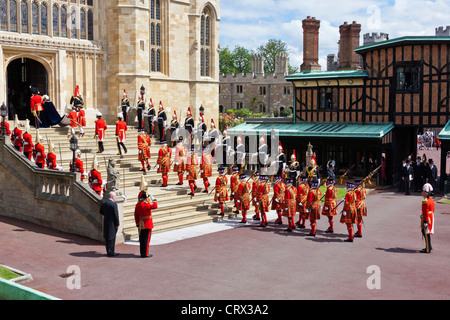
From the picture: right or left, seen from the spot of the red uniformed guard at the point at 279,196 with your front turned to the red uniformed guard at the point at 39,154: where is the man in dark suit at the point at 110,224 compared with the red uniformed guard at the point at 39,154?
left

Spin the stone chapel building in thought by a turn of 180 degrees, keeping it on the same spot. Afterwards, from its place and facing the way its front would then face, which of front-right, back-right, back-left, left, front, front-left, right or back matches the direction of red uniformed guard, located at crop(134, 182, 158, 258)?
back-left

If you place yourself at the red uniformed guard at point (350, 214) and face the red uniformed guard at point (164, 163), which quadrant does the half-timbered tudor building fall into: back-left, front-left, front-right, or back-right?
front-right

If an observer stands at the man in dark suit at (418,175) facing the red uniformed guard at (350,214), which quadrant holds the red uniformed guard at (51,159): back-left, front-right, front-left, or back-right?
front-right

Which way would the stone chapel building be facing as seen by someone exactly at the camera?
facing the viewer and to the right of the viewer

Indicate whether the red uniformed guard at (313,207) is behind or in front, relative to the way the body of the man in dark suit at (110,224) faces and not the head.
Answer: in front

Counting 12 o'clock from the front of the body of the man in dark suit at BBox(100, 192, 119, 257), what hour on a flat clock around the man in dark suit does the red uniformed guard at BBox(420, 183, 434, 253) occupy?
The red uniformed guard is roughly at 2 o'clock from the man in dark suit.

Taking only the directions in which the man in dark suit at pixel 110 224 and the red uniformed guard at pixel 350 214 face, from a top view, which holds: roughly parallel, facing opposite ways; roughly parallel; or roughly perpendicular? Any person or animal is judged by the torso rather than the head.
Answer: roughly perpendicular

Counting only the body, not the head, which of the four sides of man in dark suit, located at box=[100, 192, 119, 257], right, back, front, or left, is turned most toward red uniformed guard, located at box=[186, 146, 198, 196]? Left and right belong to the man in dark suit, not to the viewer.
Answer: front
